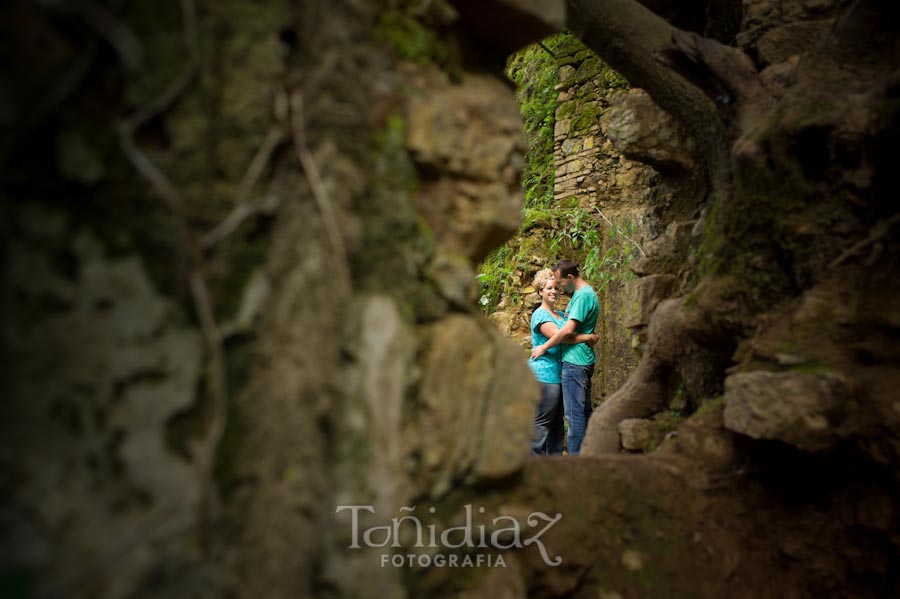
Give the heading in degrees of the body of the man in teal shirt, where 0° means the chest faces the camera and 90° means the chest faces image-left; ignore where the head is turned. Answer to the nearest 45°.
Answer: approximately 90°

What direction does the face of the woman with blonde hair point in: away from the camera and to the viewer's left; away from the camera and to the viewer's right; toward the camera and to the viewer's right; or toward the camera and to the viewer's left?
toward the camera and to the viewer's right

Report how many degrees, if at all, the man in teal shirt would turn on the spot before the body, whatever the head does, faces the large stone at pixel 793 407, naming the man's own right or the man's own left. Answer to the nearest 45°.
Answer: approximately 90° to the man's own left

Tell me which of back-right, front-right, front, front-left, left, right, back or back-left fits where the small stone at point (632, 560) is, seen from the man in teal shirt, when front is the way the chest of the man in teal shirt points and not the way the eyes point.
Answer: left

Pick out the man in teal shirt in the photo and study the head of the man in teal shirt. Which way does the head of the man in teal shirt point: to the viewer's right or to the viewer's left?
to the viewer's left
